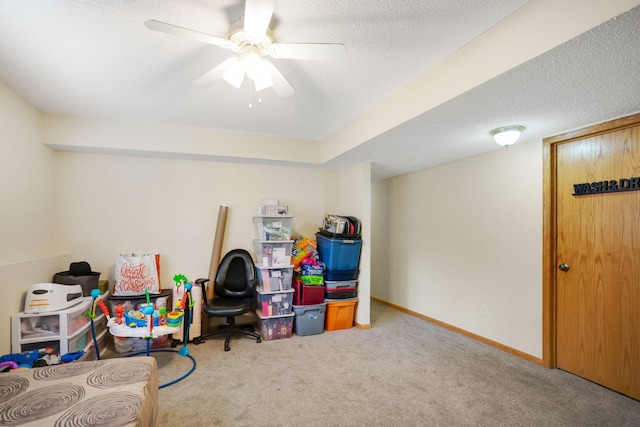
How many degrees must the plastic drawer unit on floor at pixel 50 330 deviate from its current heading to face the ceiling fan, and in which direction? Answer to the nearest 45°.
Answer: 0° — it already faces it

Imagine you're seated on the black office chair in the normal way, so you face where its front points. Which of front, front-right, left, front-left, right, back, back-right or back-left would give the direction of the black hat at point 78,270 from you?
front-right

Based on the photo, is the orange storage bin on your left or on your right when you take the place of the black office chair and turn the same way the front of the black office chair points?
on your left

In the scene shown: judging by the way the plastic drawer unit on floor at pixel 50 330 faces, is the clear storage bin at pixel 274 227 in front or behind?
in front

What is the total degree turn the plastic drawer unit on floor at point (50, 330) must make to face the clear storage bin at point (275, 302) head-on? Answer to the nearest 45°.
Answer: approximately 45° to its left

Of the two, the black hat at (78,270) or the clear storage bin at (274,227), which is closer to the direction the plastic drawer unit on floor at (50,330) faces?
the clear storage bin

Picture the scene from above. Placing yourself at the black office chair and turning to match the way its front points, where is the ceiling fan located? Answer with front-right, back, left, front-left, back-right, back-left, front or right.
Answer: front-left

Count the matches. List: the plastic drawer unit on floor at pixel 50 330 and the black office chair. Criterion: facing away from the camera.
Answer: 0

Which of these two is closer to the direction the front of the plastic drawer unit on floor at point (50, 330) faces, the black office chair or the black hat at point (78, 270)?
the black office chair

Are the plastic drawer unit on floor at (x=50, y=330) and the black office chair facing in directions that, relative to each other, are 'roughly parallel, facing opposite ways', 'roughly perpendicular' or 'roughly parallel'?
roughly perpendicular

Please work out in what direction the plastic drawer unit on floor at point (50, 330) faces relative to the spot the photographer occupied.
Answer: facing the viewer and to the right of the viewer

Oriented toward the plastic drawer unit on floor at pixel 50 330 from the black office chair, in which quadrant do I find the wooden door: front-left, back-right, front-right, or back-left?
back-left

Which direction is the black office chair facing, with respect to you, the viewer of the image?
facing the viewer and to the left of the viewer

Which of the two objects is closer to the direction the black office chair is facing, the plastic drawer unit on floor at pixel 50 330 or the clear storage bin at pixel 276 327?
the plastic drawer unit on floor
